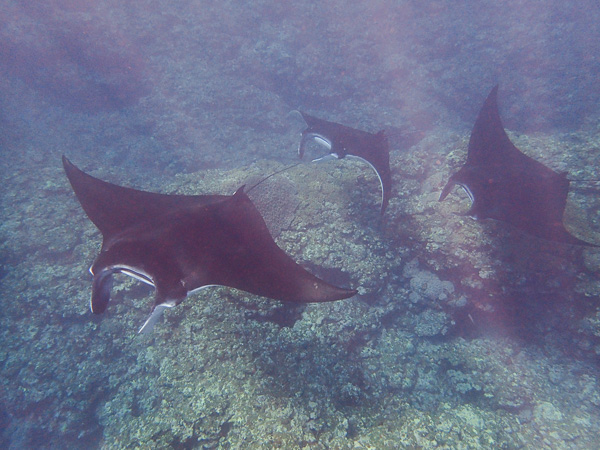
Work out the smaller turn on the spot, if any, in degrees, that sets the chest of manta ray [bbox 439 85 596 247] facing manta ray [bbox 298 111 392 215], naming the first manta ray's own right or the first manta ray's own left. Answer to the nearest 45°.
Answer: approximately 45° to the first manta ray's own right

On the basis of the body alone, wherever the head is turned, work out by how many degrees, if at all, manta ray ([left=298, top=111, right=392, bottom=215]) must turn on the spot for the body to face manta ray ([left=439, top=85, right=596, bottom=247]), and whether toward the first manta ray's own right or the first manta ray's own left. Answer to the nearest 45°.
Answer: approximately 90° to the first manta ray's own left

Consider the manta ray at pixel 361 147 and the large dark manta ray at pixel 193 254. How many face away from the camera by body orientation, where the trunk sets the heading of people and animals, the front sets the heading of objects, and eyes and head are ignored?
0

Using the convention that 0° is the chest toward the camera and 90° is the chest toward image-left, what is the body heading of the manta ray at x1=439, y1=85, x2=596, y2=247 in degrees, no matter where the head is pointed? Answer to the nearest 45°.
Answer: approximately 45°

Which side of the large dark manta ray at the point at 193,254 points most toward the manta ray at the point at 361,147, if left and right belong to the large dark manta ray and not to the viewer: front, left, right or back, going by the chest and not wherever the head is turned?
back

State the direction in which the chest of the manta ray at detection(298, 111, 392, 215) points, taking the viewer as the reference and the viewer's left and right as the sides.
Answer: facing the viewer and to the left of the viewer

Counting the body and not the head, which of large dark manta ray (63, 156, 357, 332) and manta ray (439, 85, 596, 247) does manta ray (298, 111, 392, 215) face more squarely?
the large dark manta ray
